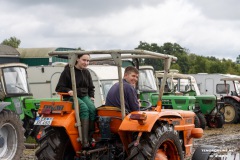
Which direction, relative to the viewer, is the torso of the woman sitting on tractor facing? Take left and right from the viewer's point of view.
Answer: facing the viewer and to the right of the viewer

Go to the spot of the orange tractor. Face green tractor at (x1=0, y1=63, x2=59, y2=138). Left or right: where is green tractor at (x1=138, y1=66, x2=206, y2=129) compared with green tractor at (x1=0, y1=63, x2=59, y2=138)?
right

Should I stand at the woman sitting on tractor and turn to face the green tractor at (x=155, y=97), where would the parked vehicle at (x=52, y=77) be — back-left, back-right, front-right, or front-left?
front-left

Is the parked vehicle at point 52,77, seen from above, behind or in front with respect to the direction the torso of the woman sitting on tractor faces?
behind

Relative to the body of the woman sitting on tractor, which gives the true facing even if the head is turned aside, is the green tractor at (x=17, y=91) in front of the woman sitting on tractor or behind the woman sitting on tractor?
behind
